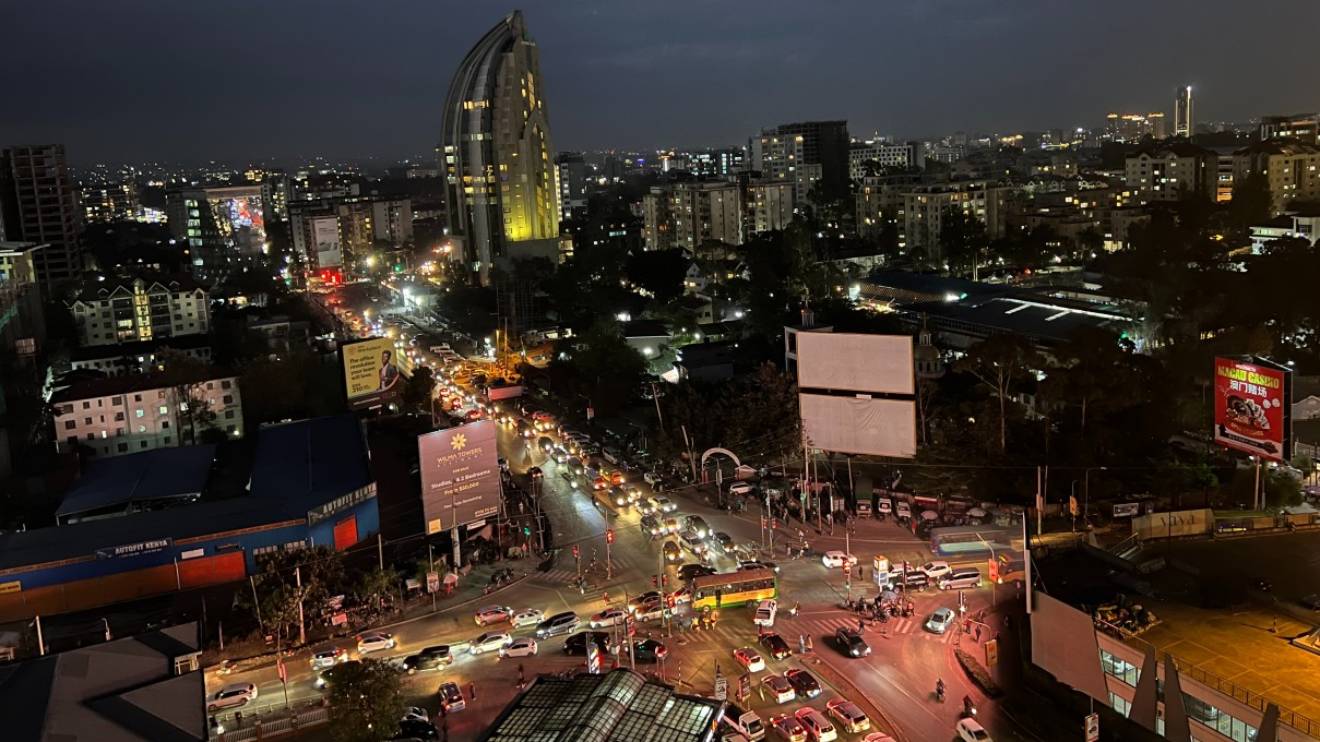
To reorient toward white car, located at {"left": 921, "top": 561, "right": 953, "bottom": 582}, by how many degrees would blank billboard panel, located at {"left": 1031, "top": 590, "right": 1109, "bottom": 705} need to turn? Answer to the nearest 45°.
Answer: approximately 90° to its right

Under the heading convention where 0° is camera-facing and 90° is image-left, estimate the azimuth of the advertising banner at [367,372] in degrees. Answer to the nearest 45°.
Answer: approximately 0°

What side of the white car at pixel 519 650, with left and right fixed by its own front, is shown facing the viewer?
left

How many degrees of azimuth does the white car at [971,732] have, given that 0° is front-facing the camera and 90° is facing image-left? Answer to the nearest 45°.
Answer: approximately 315°

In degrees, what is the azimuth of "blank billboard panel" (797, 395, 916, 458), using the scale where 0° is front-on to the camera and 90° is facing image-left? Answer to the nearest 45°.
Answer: approximately 0°

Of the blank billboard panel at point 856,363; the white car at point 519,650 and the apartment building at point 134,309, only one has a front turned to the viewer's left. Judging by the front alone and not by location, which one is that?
the white car

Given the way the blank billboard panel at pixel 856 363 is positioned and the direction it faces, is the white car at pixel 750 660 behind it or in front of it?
in front

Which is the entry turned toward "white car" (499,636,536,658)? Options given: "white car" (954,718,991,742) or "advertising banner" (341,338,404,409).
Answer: the advertising banner

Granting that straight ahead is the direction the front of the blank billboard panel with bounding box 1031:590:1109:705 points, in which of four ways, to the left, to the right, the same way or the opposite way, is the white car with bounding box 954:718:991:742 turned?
to the left

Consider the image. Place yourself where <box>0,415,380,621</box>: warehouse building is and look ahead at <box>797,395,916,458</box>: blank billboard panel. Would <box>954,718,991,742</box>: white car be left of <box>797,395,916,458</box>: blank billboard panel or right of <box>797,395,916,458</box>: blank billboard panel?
right

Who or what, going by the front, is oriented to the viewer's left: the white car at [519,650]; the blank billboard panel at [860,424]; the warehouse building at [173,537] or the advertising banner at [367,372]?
the white car
